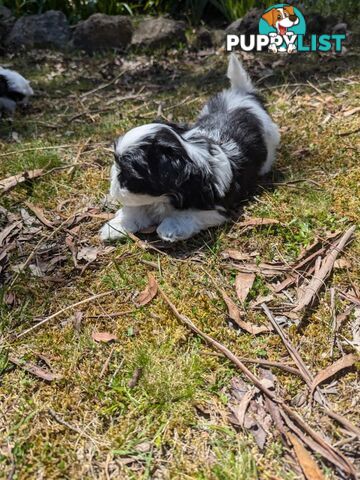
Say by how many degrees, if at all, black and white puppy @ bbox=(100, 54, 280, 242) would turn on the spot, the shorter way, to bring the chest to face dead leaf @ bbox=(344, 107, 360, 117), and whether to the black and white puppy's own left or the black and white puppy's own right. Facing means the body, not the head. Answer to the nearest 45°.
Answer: approximately 180°

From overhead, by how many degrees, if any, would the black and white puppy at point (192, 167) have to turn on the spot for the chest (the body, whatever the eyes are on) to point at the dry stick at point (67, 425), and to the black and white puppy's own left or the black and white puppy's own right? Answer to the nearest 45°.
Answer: approximately 45° to the black and white puppy's own left

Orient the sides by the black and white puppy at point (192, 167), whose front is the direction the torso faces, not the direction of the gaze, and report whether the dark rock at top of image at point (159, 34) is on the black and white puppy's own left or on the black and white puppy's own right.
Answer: on the black and white puppy's own right

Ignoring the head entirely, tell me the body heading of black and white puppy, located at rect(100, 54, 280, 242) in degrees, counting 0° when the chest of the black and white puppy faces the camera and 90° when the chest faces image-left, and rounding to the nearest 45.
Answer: approximately 45°

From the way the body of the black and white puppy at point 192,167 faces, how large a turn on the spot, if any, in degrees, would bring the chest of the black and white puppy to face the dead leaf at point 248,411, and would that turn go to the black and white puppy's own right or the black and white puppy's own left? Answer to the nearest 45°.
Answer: approximately 45° to the black and white puppy's own left

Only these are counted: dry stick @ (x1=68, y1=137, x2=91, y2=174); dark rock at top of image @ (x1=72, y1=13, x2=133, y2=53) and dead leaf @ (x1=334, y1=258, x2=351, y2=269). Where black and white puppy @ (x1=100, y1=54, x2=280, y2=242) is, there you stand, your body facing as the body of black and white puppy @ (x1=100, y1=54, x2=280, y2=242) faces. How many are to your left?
1

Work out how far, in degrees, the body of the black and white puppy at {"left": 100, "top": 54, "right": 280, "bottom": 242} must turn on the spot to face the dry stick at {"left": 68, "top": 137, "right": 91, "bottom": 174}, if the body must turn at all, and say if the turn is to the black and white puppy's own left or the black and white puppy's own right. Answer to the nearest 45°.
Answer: approximately 90° to the black and white puppy's own right
